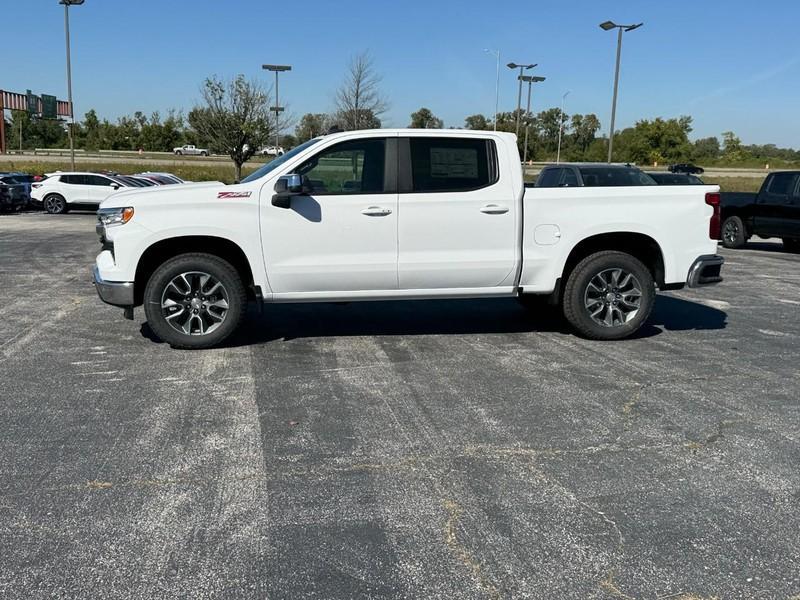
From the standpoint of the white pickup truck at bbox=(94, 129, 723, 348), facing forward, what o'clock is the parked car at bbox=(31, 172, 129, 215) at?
The parked car is roughly at 2 o'clock from the white pickup truck.

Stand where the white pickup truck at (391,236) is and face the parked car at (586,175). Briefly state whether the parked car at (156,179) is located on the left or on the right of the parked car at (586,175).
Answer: left

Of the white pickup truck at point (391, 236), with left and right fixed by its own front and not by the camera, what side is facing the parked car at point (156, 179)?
right

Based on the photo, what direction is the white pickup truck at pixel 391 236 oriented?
to the viewer's left
